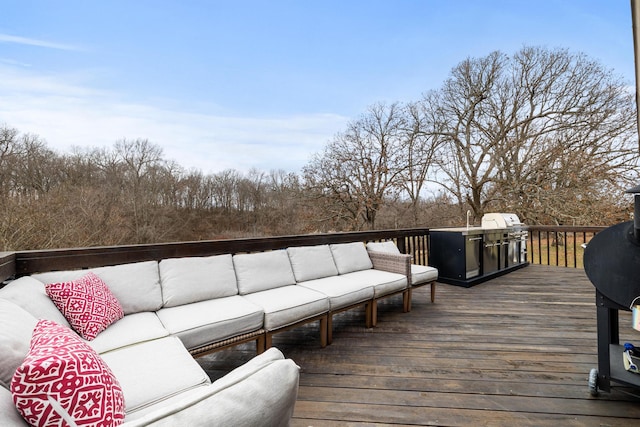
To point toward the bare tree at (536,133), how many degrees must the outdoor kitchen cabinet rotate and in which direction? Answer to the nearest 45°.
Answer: approximately 135° to its left

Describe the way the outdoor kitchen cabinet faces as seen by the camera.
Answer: facing the viewer and to the right of the viewer

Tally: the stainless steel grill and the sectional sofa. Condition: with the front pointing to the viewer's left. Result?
0

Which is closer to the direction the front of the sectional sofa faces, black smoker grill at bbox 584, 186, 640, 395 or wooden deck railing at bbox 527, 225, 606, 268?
the black smoker grill

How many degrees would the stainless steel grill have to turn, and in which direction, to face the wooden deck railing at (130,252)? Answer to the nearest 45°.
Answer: approximately 90° to its right

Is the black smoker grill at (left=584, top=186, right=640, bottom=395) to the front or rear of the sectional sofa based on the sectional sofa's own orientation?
to the front

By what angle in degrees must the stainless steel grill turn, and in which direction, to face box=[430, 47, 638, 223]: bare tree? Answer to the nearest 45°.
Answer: approximately 135° to its left

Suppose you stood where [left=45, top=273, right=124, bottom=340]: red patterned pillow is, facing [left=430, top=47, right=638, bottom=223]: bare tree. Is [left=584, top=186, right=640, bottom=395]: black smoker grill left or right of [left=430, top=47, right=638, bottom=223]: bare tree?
right

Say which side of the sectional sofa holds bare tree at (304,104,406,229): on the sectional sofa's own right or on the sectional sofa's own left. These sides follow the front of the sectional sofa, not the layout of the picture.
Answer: on the sectional sofa's own left

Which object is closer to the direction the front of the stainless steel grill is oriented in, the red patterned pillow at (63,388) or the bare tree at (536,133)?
the red patterned pillow
